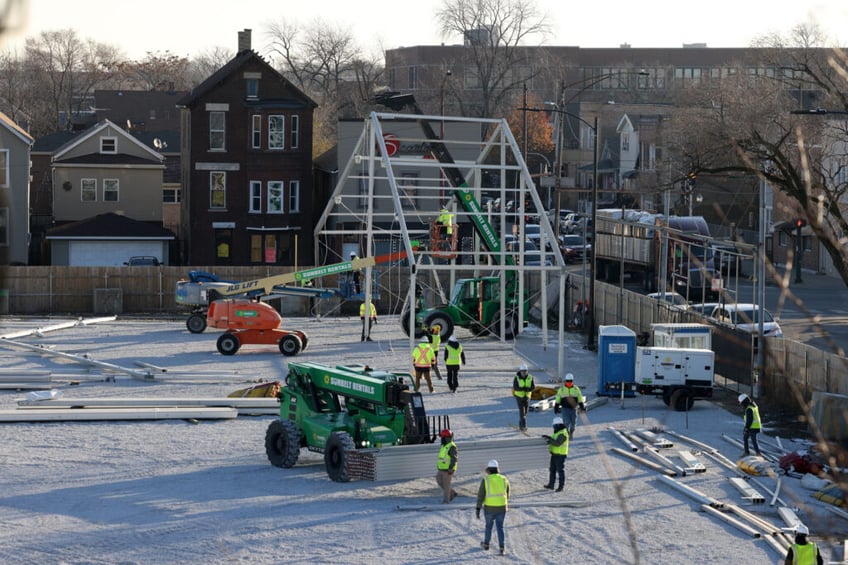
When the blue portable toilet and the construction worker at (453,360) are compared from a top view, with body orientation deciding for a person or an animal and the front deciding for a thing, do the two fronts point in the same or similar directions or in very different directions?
very different directions

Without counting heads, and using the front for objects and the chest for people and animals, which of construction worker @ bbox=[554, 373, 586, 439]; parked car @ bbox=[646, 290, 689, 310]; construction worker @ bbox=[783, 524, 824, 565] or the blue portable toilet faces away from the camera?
construction worker @ bbox=[783, 524, 824, 565]

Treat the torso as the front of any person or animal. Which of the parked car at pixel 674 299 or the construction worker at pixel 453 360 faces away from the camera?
the construction worker

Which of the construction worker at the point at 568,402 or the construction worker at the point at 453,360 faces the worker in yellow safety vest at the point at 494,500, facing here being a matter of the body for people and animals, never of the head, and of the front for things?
the construction worker at the point at 568,402

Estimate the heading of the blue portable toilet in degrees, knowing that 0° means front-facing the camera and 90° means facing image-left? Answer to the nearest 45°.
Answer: approximately 0°

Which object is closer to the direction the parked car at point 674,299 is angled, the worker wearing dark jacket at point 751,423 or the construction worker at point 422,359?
the worker wearing dark jacket

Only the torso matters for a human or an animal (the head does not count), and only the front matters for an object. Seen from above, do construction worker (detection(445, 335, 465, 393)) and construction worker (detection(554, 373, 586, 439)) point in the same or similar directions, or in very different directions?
very different directions

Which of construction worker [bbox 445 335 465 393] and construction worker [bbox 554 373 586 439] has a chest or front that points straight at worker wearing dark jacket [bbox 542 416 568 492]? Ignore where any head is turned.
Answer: construction worker [bbox 554 373 586 439]

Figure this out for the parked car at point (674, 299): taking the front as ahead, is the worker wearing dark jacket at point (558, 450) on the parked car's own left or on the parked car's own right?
on the parked car's own right
